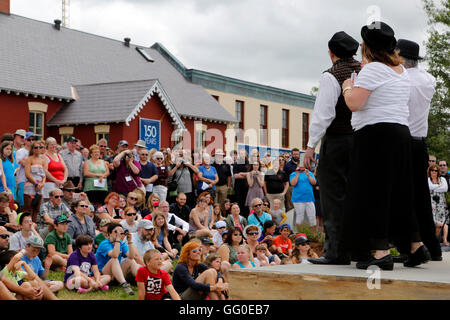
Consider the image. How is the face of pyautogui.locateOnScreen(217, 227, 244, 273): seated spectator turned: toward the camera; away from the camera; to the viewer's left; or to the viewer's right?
toward the camera

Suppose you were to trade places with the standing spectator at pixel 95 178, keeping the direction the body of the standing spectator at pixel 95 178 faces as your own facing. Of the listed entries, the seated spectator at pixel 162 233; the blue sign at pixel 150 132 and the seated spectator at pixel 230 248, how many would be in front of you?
2

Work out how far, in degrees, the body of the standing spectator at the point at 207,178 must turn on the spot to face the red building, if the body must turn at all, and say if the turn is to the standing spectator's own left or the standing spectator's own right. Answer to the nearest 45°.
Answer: approximately 135° to the standing spectator's own right

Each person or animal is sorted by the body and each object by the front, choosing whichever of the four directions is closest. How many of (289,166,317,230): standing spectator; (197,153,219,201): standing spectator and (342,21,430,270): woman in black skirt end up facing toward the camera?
2

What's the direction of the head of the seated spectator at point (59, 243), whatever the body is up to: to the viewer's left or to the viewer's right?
to the viewer's right

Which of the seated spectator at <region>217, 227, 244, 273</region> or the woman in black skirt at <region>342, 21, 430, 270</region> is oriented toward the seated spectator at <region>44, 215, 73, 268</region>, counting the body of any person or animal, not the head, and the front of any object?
the woman in black skirt

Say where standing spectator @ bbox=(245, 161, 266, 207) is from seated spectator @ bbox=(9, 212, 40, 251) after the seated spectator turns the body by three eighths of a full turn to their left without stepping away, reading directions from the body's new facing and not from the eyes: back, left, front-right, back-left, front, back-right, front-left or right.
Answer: front-right

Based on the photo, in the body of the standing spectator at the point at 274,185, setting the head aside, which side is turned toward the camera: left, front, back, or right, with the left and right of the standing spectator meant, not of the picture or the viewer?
front

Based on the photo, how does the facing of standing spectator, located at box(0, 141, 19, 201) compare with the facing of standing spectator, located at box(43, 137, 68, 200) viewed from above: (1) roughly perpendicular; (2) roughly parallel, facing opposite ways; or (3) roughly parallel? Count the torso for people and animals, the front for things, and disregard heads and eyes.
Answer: roughly parallel

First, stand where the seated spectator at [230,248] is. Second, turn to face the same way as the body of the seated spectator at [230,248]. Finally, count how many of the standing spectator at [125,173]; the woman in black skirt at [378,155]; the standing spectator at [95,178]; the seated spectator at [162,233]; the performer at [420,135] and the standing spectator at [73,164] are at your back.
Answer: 4

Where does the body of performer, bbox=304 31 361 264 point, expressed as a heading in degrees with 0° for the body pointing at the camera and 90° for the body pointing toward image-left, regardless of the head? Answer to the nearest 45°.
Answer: approximately 135°

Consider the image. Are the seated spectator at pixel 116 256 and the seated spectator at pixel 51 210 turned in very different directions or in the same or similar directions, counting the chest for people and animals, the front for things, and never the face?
same or similar directions

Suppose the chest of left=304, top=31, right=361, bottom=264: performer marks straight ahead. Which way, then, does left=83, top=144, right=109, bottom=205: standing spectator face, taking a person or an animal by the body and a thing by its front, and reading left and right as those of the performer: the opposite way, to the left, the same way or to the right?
the opposite way

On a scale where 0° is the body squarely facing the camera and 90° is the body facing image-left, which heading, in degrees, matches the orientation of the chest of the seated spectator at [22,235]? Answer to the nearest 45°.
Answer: approximately 315°

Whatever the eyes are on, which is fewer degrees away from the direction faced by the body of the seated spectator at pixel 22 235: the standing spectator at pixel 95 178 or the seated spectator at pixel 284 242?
the seated spectator

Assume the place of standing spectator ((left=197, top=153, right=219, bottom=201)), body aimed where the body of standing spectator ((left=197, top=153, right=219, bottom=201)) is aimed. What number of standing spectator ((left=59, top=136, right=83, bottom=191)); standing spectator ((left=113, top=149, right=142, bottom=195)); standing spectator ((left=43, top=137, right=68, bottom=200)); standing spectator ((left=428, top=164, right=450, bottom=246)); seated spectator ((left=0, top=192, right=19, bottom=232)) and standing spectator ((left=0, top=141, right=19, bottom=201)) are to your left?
1

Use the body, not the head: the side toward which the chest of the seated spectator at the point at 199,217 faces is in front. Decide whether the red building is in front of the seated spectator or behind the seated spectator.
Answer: behind

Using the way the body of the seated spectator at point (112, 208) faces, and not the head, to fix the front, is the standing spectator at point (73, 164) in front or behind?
behind

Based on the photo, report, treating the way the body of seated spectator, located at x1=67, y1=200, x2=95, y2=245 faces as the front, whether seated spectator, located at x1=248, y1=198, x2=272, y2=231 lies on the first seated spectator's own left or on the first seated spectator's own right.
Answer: on the first seated spectator's own left

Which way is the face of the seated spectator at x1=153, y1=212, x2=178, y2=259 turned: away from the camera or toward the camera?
toward the camera
